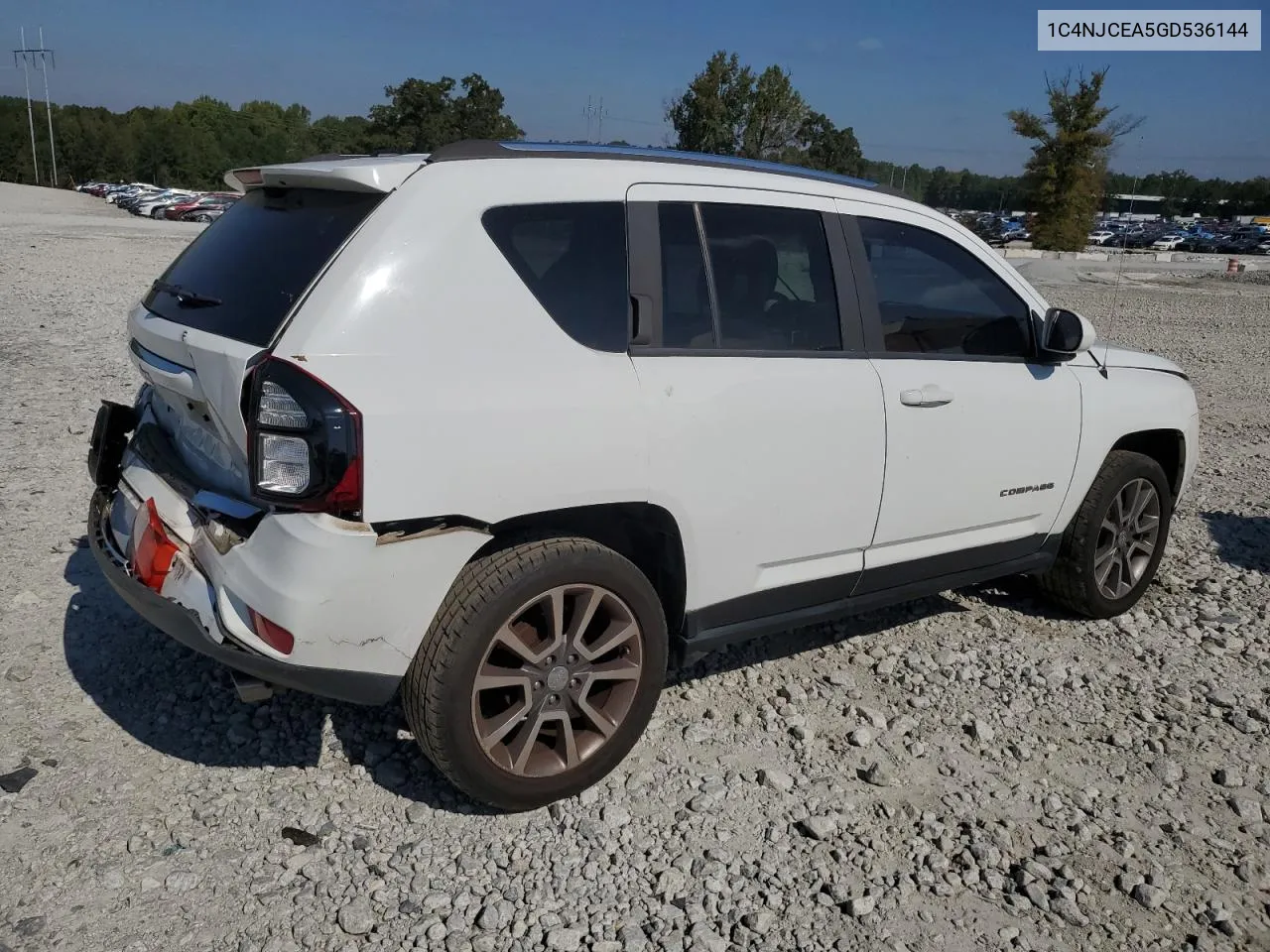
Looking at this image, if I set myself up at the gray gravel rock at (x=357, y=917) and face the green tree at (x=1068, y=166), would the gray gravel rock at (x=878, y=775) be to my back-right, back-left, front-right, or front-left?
front-right

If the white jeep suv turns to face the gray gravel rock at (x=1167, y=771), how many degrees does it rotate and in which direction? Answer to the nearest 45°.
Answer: approximately 45° to its right

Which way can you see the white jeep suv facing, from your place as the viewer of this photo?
facing away from the viewer and to the right of the viewer

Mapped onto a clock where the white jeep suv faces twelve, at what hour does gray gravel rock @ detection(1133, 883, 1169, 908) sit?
The gray gravel rock is roughly at 2 o'clock from the white jeep suv.

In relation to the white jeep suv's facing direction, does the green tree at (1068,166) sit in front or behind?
in front

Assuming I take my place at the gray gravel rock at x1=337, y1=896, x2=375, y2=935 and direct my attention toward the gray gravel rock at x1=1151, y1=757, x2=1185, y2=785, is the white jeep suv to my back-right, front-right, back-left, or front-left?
front-left
